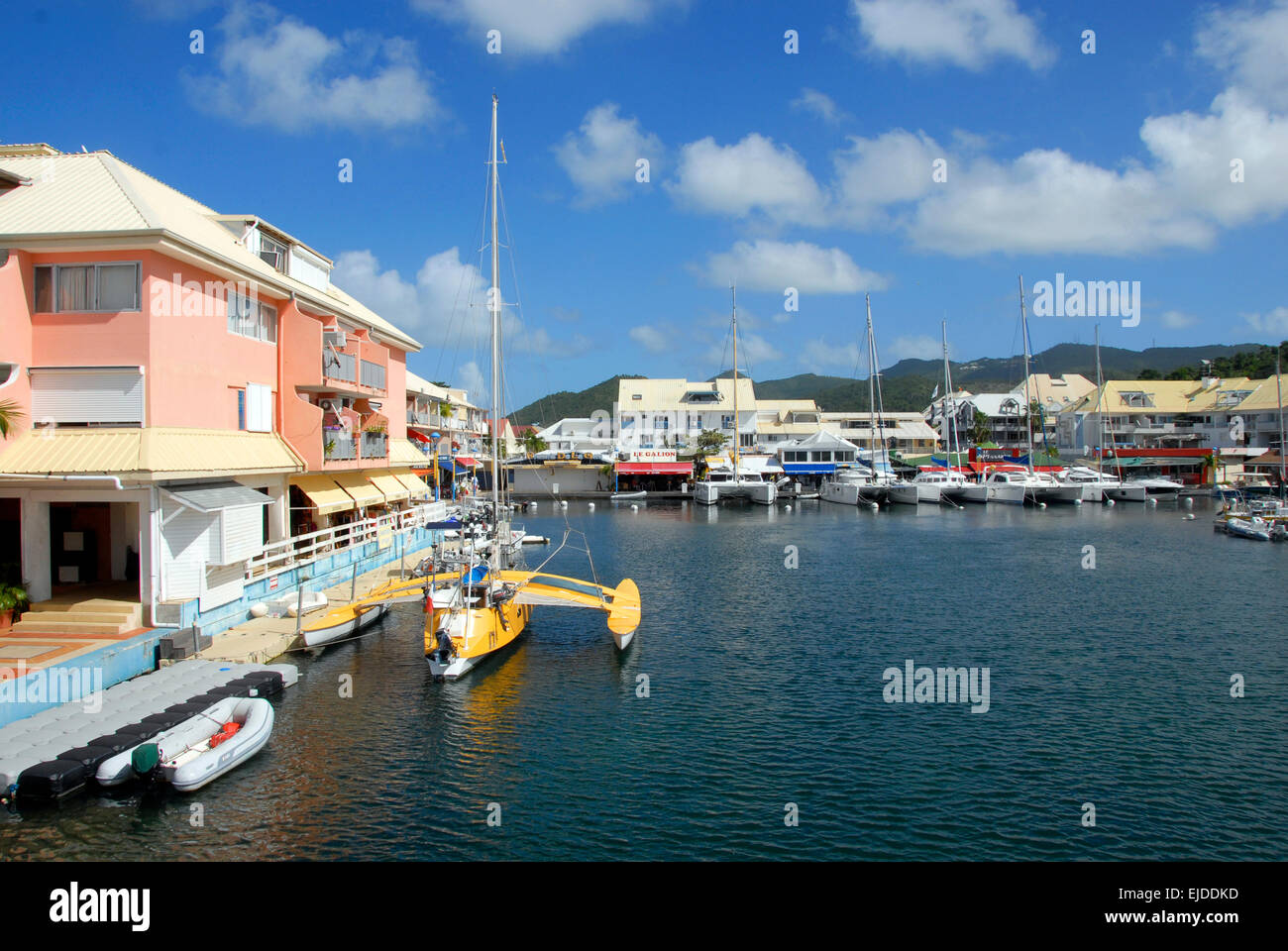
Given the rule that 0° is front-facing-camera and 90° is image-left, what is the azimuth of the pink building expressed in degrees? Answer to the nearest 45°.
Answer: approximately 315°

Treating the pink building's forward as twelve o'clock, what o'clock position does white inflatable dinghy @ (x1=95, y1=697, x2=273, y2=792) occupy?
The white inflatable dinghy is roughly at 1 o'clock from the pink building.

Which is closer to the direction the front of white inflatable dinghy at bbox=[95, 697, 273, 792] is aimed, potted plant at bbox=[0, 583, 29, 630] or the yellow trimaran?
the yellow trimaran

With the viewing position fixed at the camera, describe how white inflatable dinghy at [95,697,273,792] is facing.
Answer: facing away from the viewer and to the right of the viewer

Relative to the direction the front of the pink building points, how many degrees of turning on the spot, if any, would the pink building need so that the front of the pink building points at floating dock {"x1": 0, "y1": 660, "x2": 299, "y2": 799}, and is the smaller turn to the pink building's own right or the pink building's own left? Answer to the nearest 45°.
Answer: approximately 45° to the pink building's own right

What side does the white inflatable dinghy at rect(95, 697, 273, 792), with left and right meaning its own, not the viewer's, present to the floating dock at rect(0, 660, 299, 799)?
left

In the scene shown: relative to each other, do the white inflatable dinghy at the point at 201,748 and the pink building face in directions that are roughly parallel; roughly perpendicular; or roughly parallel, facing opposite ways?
roughly perpendicular

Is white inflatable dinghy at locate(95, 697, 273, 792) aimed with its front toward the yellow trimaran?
yes

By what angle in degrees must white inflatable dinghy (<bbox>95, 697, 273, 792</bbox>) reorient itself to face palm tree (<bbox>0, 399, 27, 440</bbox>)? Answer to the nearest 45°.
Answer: approximately 90° to its left
